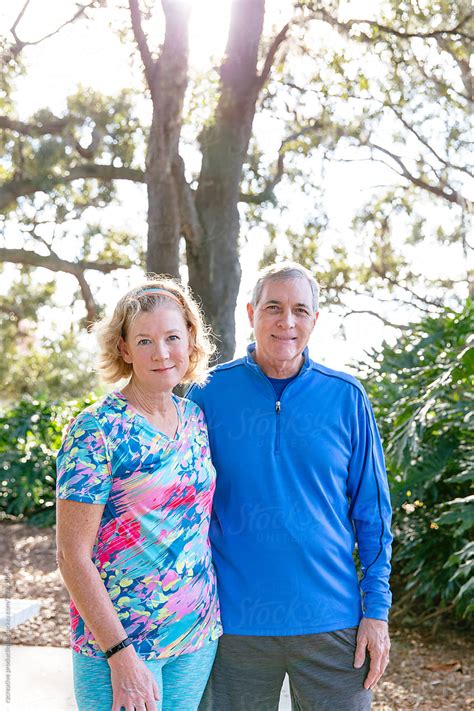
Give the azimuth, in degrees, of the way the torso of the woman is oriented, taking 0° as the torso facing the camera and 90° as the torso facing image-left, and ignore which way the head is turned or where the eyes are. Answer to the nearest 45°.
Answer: approximately 315°

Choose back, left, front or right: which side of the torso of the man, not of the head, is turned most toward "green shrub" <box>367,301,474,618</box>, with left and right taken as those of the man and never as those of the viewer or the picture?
back

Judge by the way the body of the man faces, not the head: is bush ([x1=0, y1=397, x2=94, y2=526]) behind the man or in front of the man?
behind

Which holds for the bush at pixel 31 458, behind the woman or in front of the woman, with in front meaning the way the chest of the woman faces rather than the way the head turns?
behind

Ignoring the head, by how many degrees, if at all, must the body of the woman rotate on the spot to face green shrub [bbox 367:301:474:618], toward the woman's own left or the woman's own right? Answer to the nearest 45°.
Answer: approximately 90° to the woman's own left
